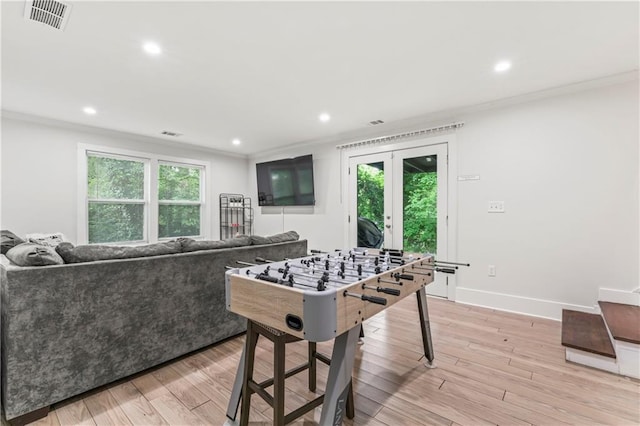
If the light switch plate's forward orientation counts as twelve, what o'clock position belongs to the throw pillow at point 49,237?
The throw pillow is roughly at 2 o'clock from the light switch plate.

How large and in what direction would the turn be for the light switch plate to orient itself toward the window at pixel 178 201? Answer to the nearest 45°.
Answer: approximately 90° to its right

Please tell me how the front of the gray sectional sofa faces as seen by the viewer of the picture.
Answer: facing away from the viewer and to the left of the viewer

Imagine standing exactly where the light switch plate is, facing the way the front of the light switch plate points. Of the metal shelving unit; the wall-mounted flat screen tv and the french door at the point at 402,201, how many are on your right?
3

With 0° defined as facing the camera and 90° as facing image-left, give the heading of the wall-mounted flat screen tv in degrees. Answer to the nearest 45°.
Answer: approximately 45°

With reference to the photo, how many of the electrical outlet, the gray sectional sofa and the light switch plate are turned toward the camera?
2

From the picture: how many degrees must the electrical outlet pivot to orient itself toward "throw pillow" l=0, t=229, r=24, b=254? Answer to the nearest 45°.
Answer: approximately 45° to its right

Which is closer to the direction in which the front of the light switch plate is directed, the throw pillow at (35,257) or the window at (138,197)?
the throw pillow

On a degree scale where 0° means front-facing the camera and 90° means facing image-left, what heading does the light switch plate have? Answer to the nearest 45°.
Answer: approximately 0°

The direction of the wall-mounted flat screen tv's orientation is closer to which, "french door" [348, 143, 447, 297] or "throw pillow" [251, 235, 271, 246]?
the throw pillow
